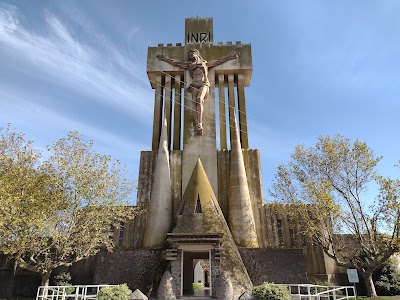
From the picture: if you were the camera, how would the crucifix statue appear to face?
facing the viewer

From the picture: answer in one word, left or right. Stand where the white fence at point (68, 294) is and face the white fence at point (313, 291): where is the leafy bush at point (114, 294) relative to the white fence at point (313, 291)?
right

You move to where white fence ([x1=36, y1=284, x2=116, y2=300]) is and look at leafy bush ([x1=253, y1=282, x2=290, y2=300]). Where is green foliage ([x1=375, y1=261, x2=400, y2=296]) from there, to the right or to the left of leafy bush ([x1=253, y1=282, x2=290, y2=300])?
left

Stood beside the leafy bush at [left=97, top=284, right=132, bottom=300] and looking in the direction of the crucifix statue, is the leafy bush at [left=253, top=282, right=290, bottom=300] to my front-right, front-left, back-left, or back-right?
front-right
